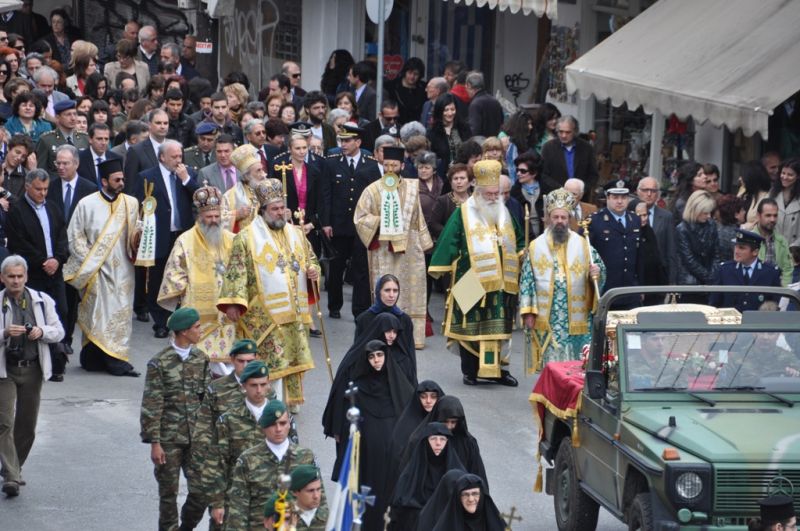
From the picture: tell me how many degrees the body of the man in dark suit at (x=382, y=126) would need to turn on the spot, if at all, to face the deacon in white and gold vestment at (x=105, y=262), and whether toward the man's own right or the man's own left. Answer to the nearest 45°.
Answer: approximately 90° to the man's own right

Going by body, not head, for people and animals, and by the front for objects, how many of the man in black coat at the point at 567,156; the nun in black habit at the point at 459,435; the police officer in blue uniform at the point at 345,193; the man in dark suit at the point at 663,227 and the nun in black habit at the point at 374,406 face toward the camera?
5

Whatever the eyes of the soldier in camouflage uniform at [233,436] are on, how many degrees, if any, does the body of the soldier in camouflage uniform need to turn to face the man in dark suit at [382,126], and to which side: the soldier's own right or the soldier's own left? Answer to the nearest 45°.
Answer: approximately 135° to the soldier's own left

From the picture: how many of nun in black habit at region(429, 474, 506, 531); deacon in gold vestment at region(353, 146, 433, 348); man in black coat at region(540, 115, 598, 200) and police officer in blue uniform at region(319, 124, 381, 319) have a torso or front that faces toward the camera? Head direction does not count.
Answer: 4

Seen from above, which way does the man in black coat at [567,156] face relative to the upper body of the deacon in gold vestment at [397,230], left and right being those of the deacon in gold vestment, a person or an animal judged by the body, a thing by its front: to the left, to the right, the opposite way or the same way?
the same way

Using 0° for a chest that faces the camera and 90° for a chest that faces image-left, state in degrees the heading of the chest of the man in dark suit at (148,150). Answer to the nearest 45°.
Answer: approximately 315°

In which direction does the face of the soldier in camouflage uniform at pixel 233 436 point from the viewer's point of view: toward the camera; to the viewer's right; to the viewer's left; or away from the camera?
toward the camera

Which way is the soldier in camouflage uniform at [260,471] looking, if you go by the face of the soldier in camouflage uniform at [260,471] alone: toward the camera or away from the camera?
toward the camera

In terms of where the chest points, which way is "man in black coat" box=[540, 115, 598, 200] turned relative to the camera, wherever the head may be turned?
toward the camera

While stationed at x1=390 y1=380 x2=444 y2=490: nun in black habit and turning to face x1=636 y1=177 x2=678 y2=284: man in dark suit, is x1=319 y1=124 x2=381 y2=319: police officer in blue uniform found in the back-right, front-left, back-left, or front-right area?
front-left

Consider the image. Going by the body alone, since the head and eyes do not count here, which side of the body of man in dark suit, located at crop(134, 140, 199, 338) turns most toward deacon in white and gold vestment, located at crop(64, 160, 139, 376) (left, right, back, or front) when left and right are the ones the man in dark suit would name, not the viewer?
right

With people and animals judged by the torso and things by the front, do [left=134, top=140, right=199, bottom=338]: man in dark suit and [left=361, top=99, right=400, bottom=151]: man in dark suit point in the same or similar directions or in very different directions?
same or similar directions

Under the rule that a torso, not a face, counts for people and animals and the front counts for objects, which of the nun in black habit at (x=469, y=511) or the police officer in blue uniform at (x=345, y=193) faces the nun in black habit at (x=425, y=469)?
the police officer in blue uniform

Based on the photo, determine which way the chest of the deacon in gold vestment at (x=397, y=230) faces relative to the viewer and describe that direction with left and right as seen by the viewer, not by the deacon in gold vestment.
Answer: facing the viewer
